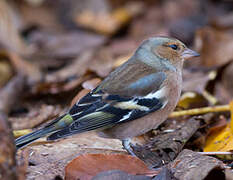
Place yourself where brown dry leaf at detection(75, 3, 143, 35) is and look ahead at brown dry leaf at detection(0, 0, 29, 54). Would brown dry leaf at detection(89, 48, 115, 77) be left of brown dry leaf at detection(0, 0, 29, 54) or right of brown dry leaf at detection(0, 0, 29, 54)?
left

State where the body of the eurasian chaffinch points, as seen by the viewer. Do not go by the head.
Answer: to the viewer's right

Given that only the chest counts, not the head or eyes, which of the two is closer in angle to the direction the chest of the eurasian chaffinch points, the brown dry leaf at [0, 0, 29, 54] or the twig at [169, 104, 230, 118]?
the twig

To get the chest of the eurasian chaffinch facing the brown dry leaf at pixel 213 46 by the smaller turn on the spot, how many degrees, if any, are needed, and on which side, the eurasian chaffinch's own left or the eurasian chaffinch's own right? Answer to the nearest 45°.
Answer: approximately 45° to the eurasian chaffinch's own left

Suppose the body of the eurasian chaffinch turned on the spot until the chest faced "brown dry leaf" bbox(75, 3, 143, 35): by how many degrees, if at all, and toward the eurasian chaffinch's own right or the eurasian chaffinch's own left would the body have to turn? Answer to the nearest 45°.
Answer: approximately 90° to the eurasian chaffinch's own left

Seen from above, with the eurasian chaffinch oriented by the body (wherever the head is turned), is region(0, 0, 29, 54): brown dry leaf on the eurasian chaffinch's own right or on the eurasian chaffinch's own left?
on the eurasian chaffinch's own left

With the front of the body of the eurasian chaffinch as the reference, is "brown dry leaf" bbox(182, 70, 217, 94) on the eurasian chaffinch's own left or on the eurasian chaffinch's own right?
on the eurasian chaffinch's own left

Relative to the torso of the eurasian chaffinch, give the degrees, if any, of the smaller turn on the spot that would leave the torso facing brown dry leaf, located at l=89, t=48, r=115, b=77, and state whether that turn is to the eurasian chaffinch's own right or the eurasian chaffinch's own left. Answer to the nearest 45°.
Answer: approximately 90° to the eurasian chaffinch's own left

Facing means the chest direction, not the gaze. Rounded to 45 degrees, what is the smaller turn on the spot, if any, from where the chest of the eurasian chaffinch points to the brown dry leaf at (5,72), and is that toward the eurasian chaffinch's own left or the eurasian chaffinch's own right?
approximately 135° to the eurasian chaffinch's own left

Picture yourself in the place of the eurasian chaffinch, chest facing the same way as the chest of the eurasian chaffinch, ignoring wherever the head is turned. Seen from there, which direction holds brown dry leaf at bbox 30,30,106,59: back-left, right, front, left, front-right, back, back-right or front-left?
left

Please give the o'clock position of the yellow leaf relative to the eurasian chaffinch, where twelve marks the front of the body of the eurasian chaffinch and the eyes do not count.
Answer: The yellow leaf is roughly at 12 o'clock from the eurasian chaffinch.
